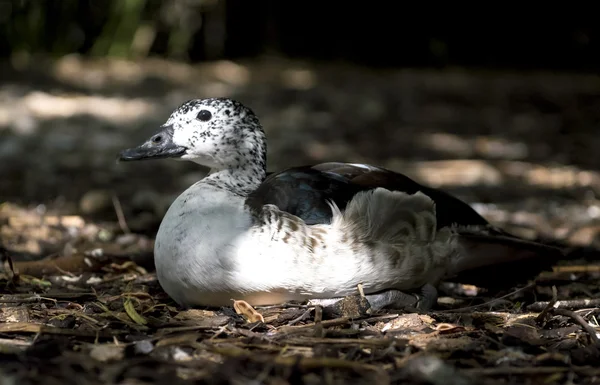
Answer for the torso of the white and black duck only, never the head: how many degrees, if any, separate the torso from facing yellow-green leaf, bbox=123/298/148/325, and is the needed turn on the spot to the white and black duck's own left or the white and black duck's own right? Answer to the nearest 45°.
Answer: approximately 45° to the white and black duck's own left

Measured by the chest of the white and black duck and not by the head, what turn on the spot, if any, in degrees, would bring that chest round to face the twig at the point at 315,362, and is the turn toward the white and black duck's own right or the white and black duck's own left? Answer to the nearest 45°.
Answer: approximately 90° to the white and black duck's own left

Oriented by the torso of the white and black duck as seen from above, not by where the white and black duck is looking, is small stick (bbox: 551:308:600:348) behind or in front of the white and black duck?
behind

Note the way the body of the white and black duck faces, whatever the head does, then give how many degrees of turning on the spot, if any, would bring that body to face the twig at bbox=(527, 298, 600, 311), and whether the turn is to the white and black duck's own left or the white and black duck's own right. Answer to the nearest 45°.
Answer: approximately 180°

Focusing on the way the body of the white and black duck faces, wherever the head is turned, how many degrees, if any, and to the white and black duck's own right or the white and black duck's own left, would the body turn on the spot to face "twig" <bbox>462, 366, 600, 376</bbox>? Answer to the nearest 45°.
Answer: approximately 135° to the white and black duck's own left

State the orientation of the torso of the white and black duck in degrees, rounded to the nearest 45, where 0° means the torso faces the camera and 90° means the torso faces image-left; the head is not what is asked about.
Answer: approximately 90°
